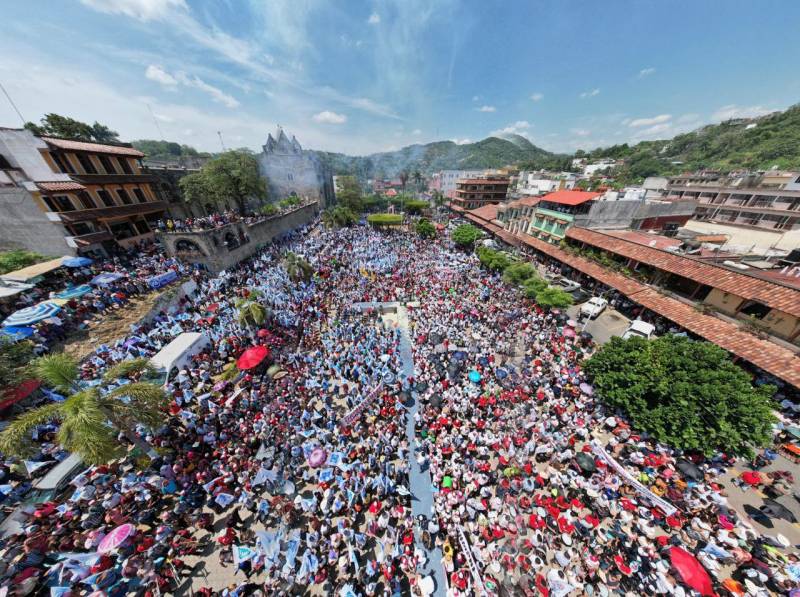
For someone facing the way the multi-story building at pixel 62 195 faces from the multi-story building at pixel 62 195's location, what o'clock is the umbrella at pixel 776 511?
The umbrella is roughly at 1 o'clock from the multi-story building.

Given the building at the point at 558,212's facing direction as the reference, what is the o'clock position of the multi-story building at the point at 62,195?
The multi-story building is roughly at 12 o'clock from the building.

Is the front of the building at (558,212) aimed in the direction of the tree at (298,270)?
yes

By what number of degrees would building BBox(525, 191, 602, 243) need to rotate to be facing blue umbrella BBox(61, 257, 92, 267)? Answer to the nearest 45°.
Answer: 0° — it already faces it

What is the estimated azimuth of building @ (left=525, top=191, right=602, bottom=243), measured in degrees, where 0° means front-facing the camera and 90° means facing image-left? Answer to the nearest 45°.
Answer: approximately 45°

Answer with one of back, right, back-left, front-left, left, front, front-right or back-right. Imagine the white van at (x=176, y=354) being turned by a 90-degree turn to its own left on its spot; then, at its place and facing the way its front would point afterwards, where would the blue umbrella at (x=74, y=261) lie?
back-left

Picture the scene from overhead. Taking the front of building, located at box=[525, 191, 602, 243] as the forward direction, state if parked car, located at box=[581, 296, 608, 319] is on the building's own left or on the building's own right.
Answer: on the building's own left

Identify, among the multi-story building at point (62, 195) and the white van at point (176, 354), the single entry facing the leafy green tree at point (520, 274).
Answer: the multi-story building

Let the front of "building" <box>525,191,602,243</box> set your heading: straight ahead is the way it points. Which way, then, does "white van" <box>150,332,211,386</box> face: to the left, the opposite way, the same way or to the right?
to the left

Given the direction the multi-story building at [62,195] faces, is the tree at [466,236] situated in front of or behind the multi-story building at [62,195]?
in front

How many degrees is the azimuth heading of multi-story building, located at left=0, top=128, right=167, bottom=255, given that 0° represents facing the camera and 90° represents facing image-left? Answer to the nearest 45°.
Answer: approximately 315°

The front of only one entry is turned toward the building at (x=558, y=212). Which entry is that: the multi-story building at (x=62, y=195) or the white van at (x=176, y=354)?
the multi-story building

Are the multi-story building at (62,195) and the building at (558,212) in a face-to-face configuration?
yes

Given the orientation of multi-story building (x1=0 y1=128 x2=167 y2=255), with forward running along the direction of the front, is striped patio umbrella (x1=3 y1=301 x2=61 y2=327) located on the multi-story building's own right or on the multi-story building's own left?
on the multi-story building's own right

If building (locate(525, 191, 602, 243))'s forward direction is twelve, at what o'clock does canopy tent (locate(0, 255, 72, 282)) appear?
The canopy tent is roughly at 12 o'clock from the building.
